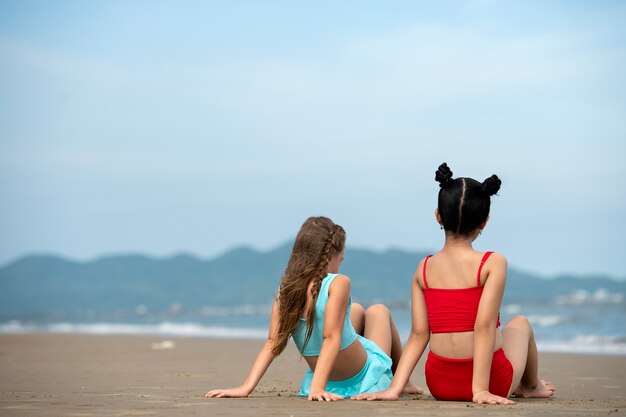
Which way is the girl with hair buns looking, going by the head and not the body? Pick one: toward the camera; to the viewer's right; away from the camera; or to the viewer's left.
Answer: away from the camera

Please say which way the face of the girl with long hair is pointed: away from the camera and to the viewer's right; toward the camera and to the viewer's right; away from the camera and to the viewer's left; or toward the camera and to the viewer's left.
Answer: away from the camera and to the viewer's right

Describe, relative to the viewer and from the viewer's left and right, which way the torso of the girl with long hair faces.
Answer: facing away from the viewer and to the right of the viewer

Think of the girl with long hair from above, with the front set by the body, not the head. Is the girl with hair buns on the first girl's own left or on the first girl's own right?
on the first girl's own right
